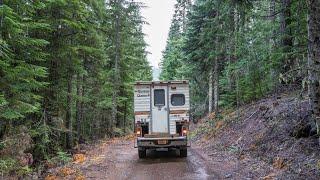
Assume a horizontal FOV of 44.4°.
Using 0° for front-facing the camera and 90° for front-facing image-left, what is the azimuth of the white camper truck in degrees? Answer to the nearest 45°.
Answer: approximately 180°

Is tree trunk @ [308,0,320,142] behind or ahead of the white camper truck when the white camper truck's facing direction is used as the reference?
behind
